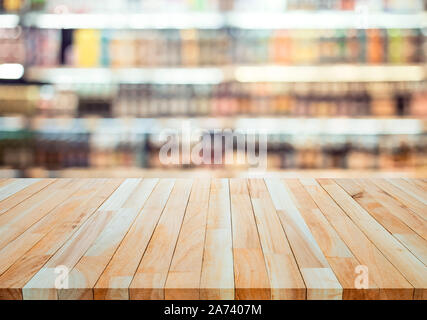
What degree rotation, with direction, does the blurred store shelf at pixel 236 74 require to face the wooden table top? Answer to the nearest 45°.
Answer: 0° — it already faces it

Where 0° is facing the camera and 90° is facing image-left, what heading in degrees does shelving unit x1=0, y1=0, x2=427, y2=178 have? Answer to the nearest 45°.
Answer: approximately 0°

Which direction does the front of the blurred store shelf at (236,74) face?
toward the camera

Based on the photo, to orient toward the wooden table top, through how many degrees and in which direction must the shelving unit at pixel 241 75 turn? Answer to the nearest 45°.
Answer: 0° — it already faces it
